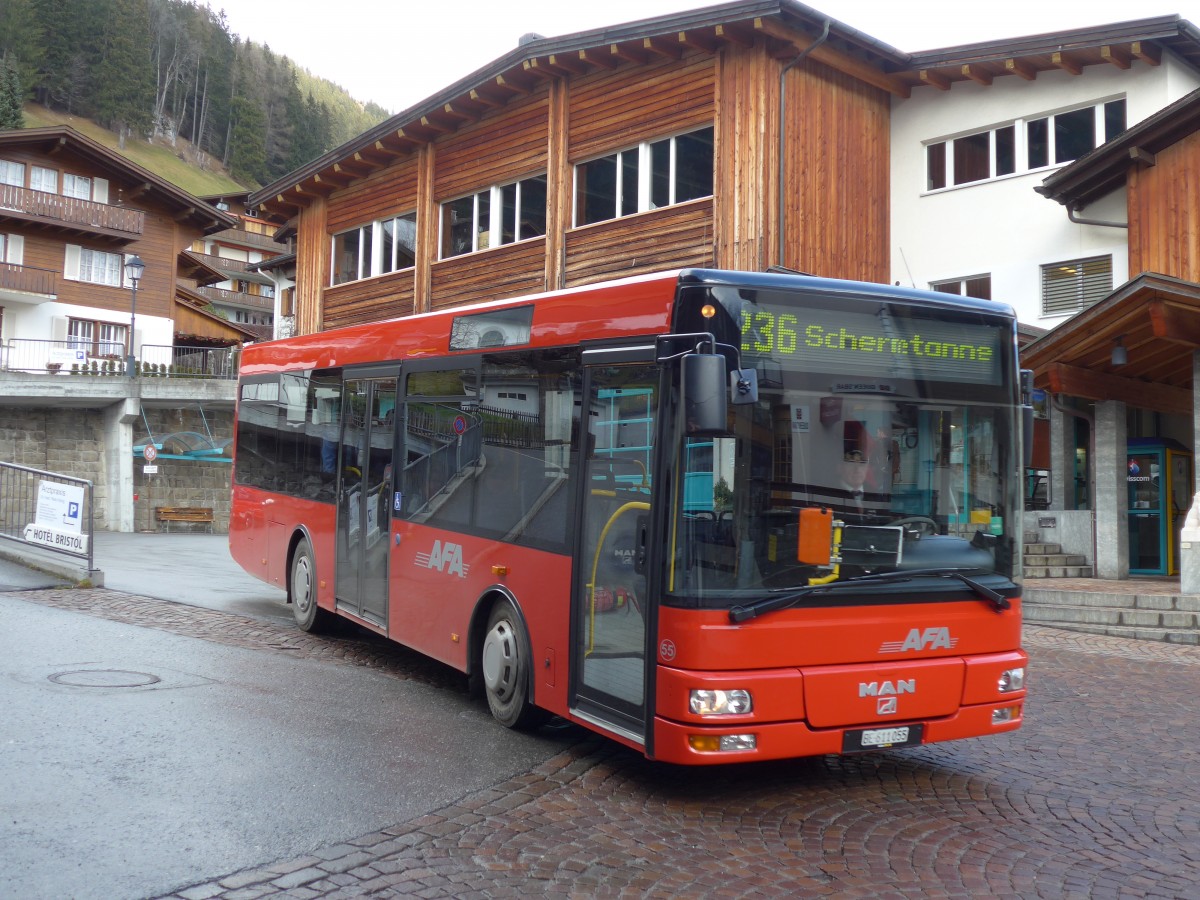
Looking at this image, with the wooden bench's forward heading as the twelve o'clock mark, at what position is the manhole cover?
The manhole cover is roughly at 12 o'clock from the wooden bench.

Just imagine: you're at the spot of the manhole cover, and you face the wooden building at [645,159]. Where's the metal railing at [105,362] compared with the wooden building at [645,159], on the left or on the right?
left

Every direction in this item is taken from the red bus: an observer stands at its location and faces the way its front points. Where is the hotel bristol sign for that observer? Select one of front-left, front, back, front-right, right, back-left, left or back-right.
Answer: back

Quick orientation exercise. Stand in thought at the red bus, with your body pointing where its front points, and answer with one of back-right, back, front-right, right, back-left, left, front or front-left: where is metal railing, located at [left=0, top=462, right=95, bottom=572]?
back

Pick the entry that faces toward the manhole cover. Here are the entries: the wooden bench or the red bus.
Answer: the wooden bench

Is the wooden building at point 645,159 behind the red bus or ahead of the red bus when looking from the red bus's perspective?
behind

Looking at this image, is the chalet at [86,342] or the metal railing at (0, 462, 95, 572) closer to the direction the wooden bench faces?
the metal railing

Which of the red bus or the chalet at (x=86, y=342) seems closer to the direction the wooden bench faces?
the red bus

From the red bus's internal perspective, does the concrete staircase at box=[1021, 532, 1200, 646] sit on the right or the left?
on its left
